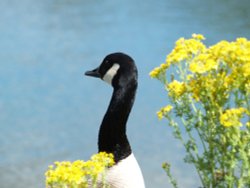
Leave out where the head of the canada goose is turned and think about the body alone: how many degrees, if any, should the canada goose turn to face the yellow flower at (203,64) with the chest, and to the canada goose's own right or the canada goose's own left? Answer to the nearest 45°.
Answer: approximately 90° to the canada goose's own left
